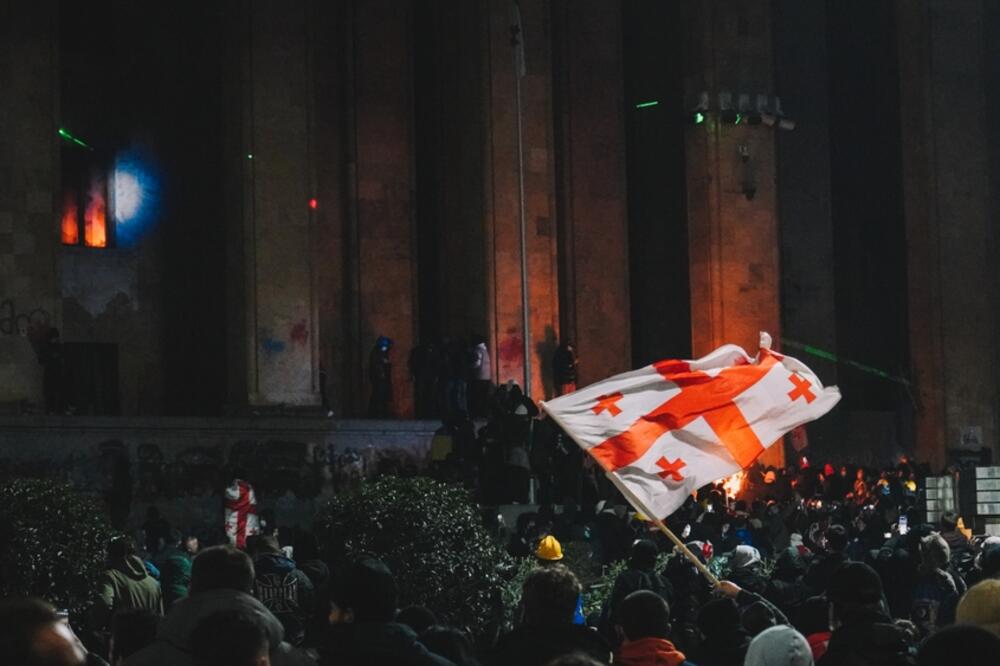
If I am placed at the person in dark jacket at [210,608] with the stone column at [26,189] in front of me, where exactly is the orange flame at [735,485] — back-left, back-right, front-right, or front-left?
front-right

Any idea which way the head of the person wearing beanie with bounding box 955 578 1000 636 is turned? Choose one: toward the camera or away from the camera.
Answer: away from the camera

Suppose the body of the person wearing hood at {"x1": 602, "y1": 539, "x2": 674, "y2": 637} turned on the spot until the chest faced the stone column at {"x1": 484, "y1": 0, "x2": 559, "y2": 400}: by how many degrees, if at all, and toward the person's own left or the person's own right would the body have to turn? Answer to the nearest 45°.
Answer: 0° — they already face it

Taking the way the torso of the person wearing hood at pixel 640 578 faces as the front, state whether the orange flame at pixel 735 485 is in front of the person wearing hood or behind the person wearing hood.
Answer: in front

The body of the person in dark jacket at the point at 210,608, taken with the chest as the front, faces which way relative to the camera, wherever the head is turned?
away from the camera

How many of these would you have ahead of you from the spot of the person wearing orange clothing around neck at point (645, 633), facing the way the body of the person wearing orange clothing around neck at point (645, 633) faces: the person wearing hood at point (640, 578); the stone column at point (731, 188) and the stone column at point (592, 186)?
3

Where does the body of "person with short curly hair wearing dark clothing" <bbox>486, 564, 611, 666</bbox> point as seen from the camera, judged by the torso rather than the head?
away from the camera

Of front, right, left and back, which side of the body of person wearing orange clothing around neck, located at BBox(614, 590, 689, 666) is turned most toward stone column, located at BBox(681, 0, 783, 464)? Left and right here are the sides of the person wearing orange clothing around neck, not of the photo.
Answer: front

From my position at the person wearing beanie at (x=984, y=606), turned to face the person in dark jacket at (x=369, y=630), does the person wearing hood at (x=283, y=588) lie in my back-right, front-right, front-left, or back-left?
front-right

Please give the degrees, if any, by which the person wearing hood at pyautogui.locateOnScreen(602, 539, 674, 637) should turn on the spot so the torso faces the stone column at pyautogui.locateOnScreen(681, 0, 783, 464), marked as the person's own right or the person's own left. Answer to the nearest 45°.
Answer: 0° — they already face it

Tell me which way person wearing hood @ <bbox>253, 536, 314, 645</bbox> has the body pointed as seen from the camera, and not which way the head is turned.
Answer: away from the camera

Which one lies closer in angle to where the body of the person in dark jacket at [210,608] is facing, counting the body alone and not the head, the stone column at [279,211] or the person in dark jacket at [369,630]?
the stone column

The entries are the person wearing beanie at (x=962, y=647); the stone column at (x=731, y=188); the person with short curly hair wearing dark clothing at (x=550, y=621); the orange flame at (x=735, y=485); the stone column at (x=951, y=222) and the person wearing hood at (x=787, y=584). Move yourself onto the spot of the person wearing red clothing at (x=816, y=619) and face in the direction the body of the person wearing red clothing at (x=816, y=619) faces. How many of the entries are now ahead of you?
4

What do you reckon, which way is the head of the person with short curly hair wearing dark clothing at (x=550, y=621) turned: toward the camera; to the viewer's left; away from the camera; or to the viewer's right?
away from the camera
